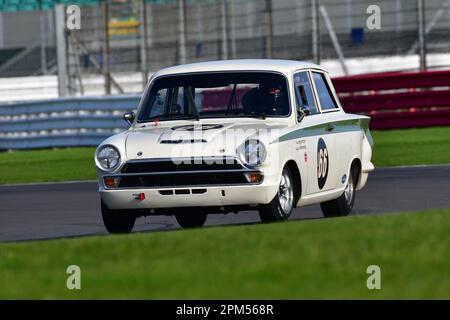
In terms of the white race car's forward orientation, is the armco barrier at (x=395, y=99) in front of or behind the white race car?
behind

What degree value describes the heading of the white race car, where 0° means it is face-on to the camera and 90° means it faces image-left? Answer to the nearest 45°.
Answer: approximately 45°

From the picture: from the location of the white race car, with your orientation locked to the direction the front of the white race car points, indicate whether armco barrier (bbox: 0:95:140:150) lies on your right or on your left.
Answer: on your right

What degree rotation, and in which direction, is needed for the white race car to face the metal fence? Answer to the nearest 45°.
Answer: approximately 135° to its right
